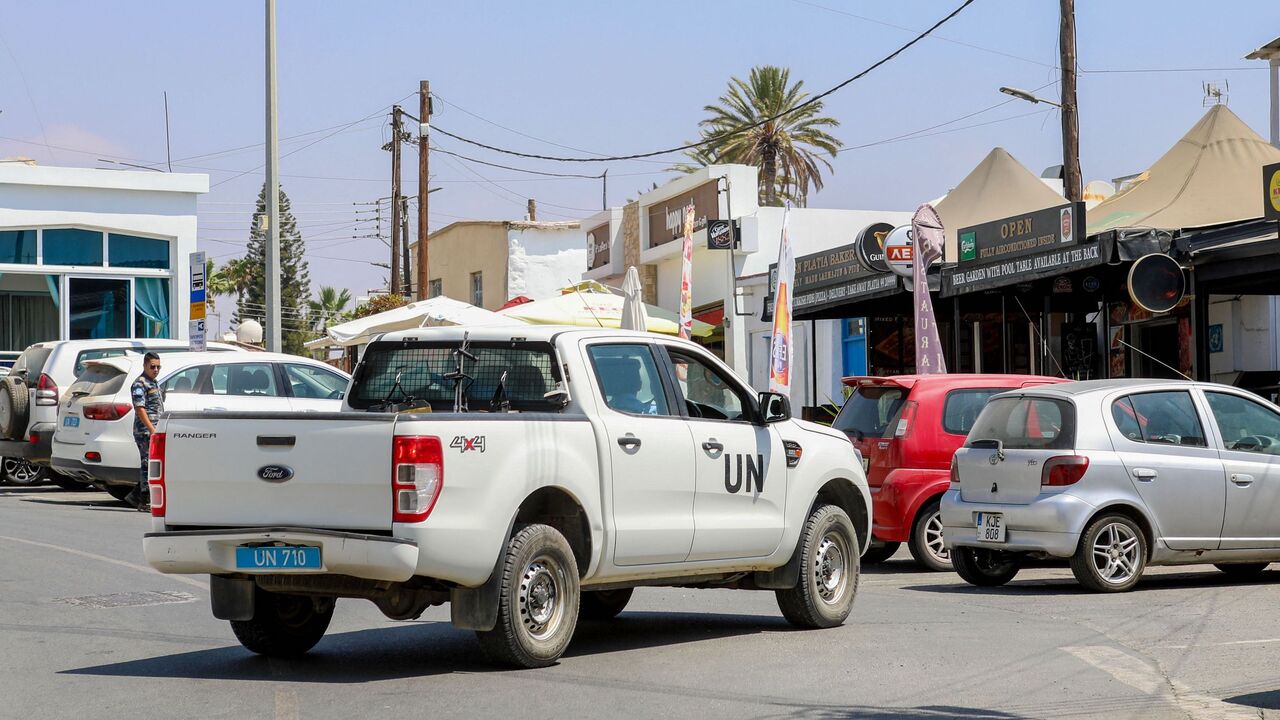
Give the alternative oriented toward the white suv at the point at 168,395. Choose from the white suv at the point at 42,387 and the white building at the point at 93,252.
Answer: the white building

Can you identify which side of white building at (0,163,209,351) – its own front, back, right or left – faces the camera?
front

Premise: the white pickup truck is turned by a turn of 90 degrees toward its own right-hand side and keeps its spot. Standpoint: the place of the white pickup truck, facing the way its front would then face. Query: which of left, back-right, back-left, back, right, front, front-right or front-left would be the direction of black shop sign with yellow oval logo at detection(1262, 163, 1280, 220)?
left

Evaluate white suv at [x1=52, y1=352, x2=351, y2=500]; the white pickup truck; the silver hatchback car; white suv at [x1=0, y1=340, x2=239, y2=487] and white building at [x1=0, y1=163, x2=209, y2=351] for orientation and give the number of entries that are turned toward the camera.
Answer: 1

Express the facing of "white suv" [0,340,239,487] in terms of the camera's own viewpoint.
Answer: facing away from the viewer and to the right of the viewer

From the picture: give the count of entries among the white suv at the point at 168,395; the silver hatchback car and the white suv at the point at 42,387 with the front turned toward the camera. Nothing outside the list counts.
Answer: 0

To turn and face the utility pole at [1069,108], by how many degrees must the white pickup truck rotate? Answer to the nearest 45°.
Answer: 0° — it already faces it

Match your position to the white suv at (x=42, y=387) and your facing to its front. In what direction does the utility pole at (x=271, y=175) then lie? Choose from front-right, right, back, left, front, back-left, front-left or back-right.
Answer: front

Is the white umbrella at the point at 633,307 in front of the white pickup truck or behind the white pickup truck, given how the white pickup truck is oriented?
in front

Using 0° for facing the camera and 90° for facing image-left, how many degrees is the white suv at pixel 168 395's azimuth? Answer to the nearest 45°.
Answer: approximately 225°

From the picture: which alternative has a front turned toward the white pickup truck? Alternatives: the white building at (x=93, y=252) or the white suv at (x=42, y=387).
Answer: the white building

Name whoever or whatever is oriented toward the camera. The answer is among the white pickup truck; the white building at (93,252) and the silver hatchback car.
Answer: the white building

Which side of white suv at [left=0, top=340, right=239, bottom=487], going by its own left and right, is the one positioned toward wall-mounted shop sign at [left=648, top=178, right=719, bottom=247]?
front

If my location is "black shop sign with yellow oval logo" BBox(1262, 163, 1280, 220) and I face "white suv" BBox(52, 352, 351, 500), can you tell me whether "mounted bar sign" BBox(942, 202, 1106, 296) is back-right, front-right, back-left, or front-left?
front-right

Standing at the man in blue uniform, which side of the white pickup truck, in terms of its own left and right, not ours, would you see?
left

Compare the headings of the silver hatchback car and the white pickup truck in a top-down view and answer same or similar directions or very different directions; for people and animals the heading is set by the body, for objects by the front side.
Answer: same or similar directions

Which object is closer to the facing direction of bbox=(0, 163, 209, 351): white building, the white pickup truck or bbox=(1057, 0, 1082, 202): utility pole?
the white pickup truck

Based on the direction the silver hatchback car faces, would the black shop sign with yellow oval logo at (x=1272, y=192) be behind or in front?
in front

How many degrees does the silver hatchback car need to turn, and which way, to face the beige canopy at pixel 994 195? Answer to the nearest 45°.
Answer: approximately 45° to its left
